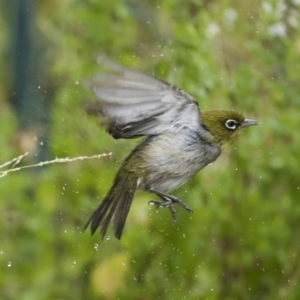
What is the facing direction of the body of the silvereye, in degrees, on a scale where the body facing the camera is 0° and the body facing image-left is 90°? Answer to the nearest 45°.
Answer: approximately 270°
